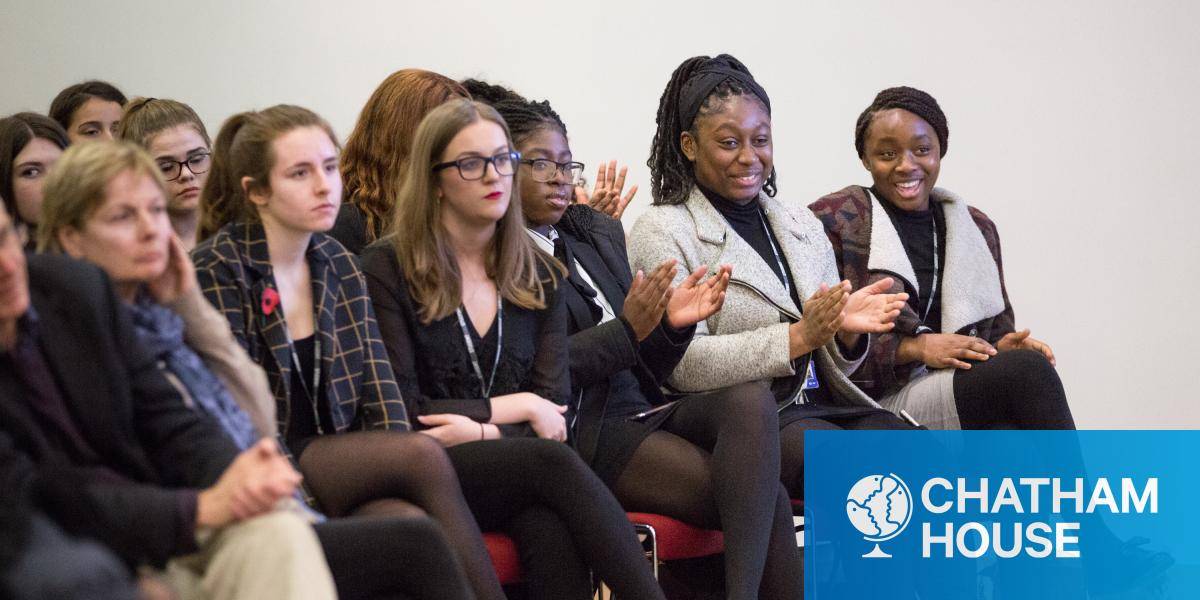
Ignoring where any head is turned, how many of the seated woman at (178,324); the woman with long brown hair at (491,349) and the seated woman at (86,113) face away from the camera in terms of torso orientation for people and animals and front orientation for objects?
0

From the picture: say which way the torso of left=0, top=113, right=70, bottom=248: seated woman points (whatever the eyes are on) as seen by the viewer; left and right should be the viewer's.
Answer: facing the viewer and to the right of the viewer

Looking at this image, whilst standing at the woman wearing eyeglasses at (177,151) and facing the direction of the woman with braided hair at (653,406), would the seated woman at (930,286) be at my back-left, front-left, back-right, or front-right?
front-left

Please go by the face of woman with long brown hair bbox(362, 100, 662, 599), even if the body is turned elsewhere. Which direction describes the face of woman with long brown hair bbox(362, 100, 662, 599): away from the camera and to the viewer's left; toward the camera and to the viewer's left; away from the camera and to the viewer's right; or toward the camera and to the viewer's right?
toward the camera and to the viewer's right

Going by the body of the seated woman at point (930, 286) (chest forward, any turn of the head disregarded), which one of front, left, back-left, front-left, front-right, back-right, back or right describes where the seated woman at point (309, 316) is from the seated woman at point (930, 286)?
right

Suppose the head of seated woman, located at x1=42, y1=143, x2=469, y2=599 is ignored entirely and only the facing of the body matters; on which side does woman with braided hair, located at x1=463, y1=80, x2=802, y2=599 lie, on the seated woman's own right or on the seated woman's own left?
on the seated woman's own left

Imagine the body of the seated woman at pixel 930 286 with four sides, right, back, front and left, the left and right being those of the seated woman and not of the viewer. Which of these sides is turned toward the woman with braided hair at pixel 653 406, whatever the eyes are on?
right

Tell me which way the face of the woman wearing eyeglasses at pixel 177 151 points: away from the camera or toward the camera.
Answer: toward the camera

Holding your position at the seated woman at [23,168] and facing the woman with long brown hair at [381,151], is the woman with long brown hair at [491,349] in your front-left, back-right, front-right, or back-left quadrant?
front-right

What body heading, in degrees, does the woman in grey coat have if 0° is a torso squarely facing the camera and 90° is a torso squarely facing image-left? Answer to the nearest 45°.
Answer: approximately 315°

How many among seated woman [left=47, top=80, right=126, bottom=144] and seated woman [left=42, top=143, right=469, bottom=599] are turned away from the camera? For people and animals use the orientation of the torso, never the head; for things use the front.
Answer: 0

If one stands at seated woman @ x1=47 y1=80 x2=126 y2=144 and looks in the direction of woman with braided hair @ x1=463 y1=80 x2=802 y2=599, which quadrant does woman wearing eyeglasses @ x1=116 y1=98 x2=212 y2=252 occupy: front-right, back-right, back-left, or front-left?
front-right
